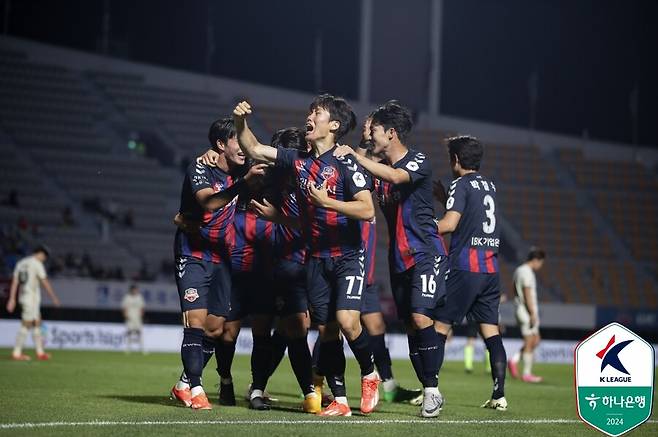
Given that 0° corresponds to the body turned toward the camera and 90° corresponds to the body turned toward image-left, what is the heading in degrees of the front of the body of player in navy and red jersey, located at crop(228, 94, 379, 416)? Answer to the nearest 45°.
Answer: approximately 45°

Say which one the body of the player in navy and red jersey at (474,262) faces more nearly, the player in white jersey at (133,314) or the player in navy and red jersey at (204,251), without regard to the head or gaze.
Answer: the player in white jersey

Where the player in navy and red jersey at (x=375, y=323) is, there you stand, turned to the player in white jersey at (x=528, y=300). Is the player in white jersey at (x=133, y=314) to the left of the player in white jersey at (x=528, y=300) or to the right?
left
